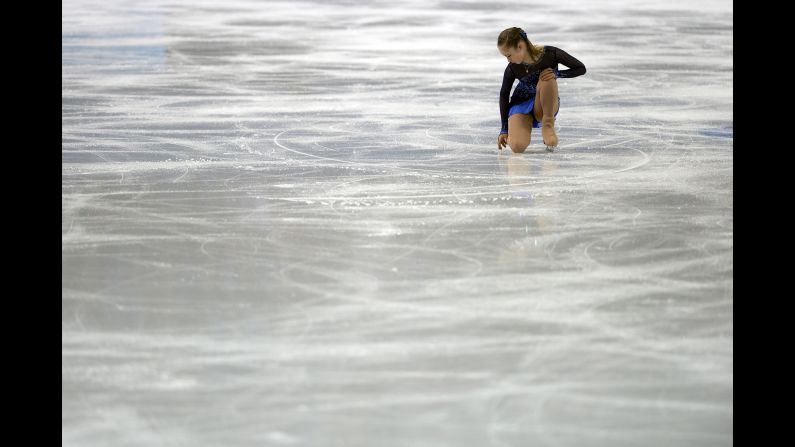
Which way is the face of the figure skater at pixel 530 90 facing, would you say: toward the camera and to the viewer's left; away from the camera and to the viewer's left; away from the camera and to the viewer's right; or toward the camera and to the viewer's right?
toward the camera and to the viewer's left

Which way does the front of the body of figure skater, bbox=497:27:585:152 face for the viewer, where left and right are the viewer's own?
facing the viewer
